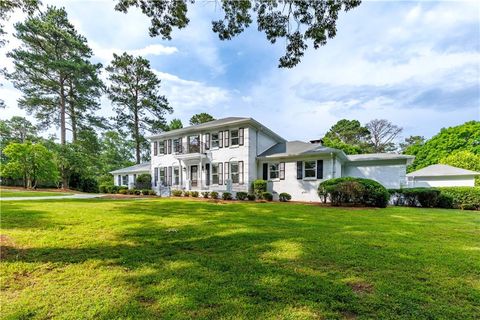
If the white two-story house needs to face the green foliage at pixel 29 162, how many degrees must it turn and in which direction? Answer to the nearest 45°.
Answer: approximately 45° to its right

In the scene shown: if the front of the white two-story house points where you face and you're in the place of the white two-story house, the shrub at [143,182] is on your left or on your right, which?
on your right

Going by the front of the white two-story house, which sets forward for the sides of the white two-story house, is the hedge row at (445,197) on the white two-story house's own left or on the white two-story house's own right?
on the white two-story house's own left

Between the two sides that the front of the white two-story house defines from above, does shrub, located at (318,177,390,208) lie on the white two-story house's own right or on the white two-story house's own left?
on the white two-story house's own left

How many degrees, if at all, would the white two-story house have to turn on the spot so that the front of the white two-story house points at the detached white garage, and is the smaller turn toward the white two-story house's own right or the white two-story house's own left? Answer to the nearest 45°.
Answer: approximately 135° to the white two-story house's own left

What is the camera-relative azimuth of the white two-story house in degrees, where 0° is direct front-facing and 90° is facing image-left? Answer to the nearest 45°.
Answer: approximately 45°
